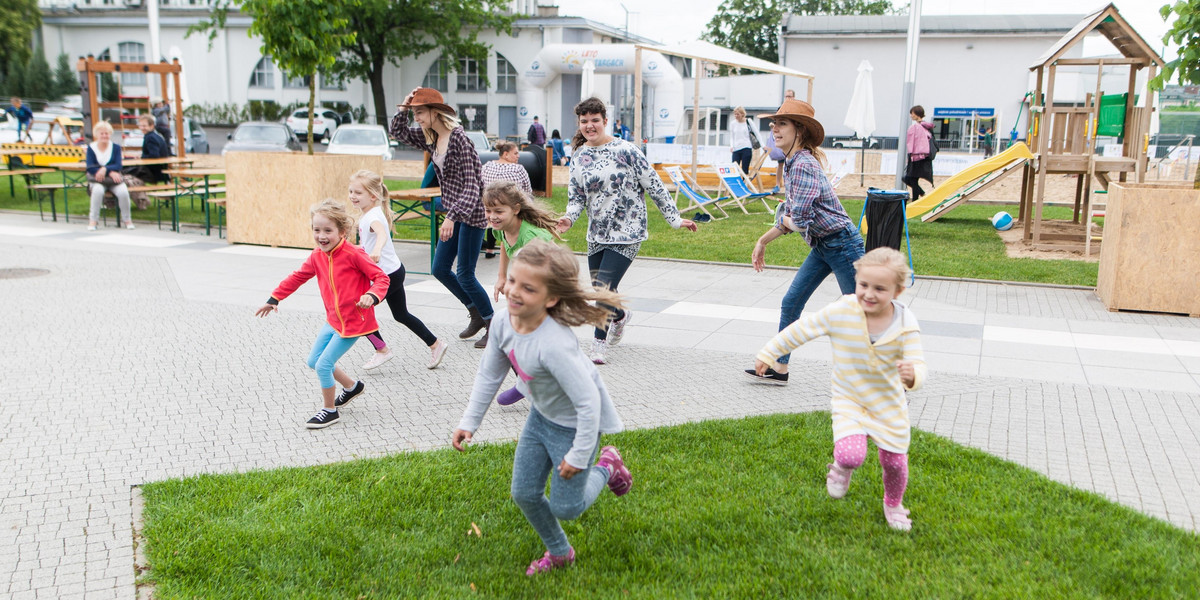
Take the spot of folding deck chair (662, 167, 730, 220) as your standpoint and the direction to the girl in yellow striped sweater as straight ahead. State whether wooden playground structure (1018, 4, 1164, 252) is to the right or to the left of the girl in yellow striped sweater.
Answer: left

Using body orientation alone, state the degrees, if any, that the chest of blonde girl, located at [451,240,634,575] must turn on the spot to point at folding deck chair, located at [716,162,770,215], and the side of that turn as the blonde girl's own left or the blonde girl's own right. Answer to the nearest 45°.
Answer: approximately 135° to the blonde girl's own right

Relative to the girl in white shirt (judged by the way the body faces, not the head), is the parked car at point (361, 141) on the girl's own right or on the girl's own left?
on the girl's own right

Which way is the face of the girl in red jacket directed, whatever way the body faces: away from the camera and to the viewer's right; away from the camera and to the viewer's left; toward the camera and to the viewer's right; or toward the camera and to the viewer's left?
toward the camera and to the viewer's left

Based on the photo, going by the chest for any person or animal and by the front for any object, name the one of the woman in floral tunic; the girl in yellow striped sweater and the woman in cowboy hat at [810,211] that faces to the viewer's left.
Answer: the woman in cowboy hat

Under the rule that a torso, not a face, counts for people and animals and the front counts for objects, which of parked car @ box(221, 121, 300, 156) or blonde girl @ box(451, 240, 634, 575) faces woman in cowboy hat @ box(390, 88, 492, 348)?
the parked car

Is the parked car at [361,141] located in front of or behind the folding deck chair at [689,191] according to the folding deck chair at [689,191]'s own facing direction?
behind

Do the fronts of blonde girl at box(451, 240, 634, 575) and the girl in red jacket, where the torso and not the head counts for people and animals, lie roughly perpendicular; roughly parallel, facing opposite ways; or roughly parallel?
roughly parallel

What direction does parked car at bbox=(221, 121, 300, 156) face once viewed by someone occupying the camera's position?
facing the viewer

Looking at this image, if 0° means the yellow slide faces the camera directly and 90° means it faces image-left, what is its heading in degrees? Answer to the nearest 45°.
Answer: approximately 90°

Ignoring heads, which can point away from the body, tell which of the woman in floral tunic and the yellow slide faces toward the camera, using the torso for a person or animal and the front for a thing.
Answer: the woman in floral tunic

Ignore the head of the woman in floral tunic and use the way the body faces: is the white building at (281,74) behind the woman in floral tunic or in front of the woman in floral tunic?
behind

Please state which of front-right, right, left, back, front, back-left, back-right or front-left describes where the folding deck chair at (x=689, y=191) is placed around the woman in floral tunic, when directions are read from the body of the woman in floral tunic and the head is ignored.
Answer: back

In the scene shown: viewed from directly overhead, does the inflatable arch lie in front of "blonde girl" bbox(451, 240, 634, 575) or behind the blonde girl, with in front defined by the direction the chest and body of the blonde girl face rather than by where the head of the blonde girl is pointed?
behind

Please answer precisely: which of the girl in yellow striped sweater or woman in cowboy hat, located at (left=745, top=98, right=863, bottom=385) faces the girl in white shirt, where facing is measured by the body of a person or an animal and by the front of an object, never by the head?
the woman in cowboy hat

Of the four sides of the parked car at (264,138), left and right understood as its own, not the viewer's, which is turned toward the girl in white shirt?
front

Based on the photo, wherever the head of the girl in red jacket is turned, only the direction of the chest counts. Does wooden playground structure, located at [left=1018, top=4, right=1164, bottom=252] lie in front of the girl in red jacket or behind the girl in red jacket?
behind

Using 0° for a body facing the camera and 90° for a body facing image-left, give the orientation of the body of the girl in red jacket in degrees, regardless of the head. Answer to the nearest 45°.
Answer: approximately 45°

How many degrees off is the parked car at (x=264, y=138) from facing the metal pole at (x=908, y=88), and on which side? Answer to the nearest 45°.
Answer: approximately 45° to its left
